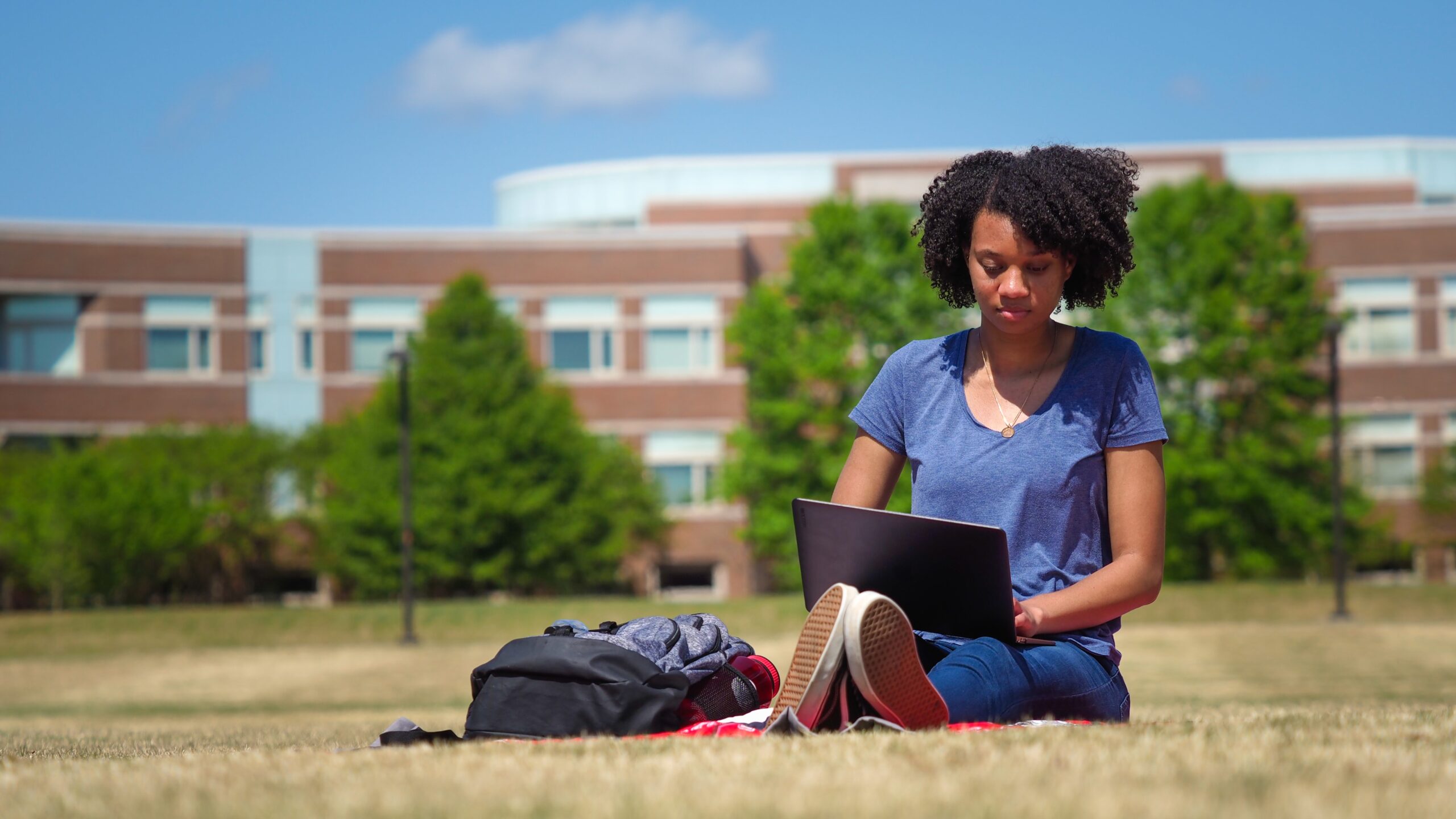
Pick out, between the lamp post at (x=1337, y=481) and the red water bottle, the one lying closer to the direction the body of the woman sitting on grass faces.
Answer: the red water bottle

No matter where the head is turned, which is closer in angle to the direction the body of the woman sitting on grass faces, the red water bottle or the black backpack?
the black backpack

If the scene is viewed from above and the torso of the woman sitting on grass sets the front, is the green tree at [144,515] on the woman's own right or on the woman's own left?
on the woman's own right

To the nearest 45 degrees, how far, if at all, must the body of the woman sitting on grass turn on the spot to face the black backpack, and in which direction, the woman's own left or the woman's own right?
approximately 45° to the woman's own right

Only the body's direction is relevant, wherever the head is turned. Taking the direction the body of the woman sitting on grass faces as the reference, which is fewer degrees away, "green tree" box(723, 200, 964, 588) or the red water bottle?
the red water bottle

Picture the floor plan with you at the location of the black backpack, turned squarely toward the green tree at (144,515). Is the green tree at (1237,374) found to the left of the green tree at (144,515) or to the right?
right

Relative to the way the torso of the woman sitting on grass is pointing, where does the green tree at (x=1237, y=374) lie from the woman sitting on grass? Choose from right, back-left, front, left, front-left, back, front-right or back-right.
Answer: back-right

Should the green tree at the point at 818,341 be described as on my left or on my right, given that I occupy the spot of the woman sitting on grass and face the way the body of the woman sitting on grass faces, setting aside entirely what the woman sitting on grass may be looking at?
on my right

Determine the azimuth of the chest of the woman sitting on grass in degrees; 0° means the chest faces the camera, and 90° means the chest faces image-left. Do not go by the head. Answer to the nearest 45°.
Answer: approximately 45°
